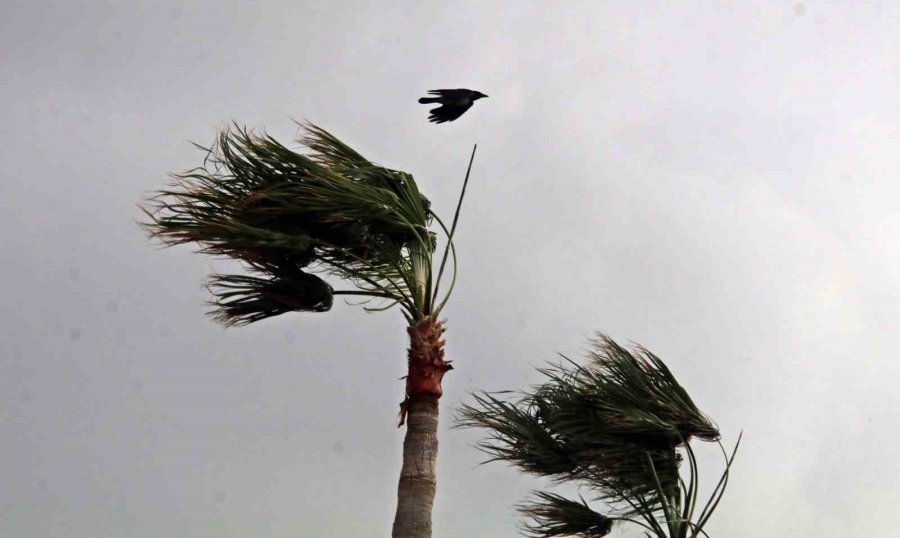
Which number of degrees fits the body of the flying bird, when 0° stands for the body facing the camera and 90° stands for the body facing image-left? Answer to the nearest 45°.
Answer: approximately 270°
